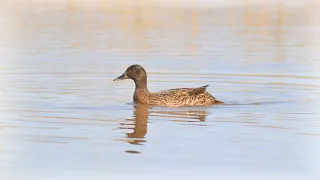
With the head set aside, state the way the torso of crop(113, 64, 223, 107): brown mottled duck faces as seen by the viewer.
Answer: to the viewer's left
